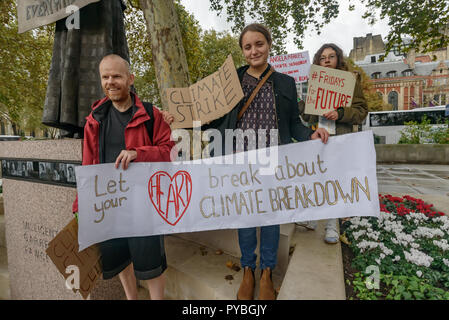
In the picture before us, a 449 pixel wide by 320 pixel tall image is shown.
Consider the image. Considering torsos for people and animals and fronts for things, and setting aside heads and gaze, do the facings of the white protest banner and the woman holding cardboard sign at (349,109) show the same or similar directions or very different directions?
same or similar directions

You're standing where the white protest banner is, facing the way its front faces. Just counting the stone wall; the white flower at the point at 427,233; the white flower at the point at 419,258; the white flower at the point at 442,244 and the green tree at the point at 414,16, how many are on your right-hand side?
0

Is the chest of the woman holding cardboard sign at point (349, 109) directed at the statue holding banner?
no

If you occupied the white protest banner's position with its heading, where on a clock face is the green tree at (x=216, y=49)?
The green tree is roughly at 6 o'clock from the white protest banner.

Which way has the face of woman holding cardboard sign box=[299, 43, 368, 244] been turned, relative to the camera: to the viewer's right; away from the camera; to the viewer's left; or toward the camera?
toward the camera

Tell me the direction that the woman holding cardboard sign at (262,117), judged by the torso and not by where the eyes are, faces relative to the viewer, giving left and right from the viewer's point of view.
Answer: facing the viewer

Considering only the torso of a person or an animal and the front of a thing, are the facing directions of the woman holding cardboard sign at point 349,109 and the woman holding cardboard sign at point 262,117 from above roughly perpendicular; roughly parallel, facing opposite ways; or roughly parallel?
roughly parallel

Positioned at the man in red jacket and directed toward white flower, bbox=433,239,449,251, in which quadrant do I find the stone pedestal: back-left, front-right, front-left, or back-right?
back-left

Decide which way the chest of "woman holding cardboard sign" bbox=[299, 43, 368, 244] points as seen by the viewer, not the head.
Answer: toward the camera

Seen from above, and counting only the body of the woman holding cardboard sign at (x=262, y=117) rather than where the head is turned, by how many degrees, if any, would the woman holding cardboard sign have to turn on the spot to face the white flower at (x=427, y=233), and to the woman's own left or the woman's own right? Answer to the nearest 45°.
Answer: approximately 135° to the woman's own left

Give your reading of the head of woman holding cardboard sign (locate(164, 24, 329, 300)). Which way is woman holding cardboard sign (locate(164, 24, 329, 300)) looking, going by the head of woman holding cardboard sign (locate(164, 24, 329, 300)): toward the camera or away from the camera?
toward the camera

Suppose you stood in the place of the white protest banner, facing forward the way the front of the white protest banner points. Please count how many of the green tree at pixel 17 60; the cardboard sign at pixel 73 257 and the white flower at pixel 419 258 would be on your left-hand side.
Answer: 1

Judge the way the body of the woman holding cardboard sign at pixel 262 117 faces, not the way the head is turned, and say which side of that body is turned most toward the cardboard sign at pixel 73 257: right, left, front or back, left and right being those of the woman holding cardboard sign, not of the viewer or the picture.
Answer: right

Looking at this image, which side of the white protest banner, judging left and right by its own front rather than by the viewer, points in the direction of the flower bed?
left

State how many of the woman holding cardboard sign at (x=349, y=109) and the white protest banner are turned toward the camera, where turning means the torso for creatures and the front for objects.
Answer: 2

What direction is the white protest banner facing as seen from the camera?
toward the camera

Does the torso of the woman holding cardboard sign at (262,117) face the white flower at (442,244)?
no
